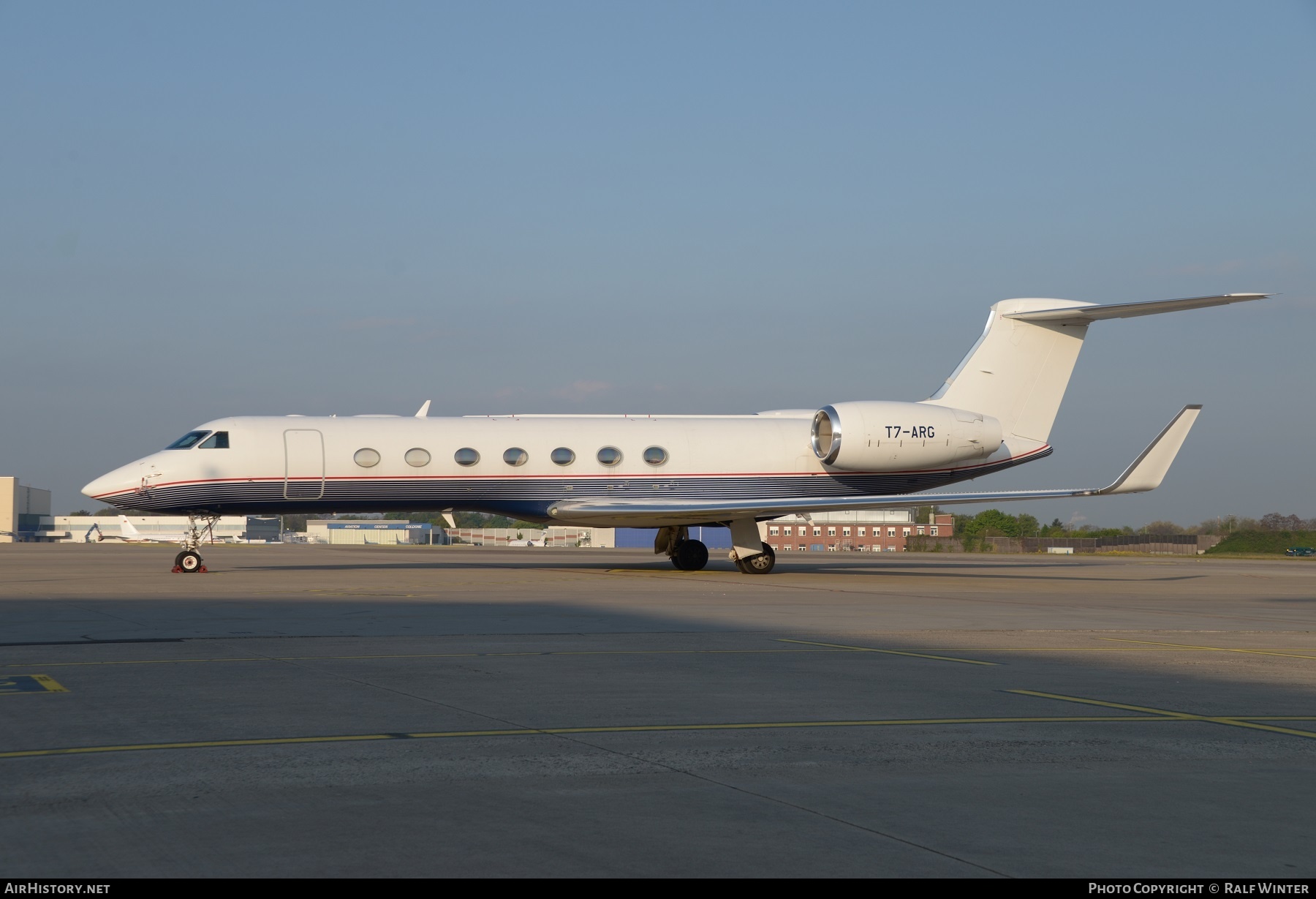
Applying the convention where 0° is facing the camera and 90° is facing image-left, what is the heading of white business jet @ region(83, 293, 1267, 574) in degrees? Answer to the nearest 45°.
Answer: approximately 90°
